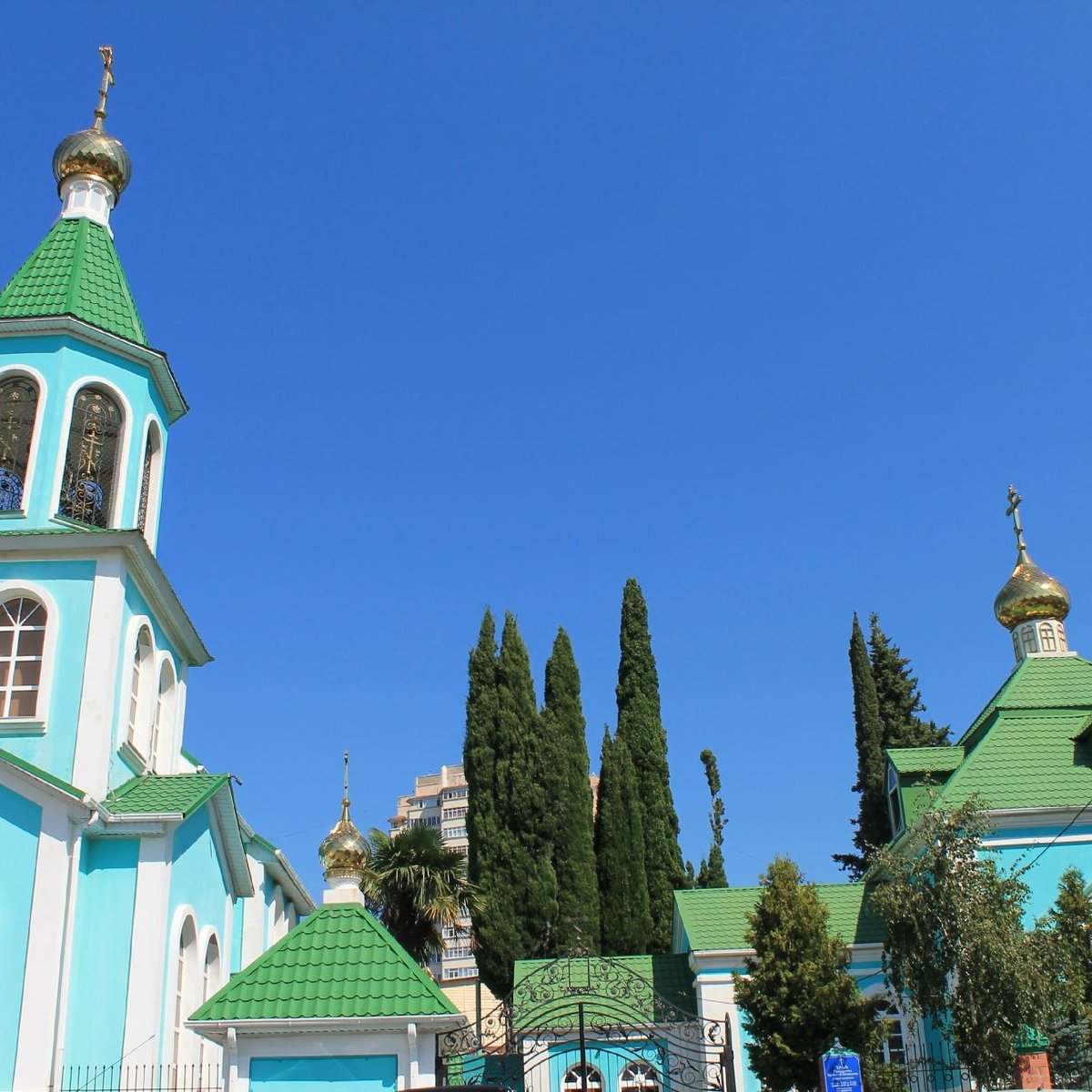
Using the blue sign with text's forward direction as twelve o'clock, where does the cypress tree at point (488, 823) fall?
The cypress tree is roughly at 5 o'clock from the blue sign with text.

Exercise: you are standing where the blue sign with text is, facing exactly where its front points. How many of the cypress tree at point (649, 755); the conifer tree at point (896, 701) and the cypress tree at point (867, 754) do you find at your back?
3

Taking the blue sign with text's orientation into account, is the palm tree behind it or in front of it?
behind

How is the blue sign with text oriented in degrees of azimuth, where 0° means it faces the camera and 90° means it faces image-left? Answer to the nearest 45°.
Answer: approximately 0°

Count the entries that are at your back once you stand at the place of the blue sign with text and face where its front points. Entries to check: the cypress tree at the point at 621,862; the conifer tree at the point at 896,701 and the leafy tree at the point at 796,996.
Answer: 3

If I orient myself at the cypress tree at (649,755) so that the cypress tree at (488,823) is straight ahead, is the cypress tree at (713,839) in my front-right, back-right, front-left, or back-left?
back-right

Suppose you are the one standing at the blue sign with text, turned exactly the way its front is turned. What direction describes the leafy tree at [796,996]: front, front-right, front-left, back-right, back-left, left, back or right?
back

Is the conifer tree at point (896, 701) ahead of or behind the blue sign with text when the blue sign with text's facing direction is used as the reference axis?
behind

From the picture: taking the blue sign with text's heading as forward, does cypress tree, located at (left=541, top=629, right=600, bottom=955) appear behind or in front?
behind

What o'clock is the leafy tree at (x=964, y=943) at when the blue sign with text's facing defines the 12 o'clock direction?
The leafy tree is roughly at 7 o'clock from the blue sign with text.

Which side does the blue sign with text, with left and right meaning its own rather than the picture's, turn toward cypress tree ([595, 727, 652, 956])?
back

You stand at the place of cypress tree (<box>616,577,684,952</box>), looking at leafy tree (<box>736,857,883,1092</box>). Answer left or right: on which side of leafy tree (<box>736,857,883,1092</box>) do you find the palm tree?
right

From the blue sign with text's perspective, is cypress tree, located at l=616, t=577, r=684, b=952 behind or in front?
behind

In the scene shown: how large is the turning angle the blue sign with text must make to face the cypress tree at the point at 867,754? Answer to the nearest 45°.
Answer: approximately 180°

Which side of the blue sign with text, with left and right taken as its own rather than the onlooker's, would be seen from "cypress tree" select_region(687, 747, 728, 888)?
back
